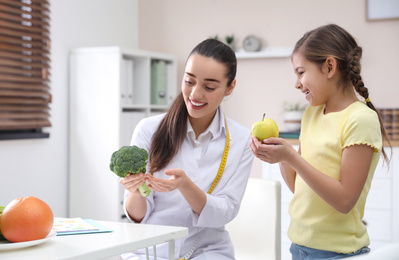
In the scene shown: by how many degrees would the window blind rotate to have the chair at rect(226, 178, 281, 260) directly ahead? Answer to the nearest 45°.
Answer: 0° — it already faces it

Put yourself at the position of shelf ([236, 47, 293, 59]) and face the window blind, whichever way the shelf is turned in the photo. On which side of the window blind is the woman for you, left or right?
left

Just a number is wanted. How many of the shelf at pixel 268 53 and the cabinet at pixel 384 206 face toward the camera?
2

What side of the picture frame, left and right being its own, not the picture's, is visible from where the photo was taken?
front

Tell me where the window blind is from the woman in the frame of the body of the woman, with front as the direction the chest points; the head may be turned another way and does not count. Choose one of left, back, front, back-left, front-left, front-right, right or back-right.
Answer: right

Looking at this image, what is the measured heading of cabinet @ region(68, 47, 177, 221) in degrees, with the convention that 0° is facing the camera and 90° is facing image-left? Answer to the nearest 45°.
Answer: approximately 315°

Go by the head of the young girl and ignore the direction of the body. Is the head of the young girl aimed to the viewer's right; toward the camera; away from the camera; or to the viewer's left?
to the viewer's left

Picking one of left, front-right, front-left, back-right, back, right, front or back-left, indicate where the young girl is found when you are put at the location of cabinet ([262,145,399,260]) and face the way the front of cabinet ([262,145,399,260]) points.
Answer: front

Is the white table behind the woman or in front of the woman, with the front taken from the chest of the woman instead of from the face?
in front

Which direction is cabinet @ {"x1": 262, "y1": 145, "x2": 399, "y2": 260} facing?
toward the camera

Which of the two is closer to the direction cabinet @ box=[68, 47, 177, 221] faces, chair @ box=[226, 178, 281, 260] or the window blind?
the chair

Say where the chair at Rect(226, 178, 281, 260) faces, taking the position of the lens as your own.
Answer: facing the viewer and to the left of the viewer

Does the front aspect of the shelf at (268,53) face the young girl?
yes

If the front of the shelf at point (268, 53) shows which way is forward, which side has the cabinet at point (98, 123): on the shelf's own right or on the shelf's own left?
on the shelf's own right
